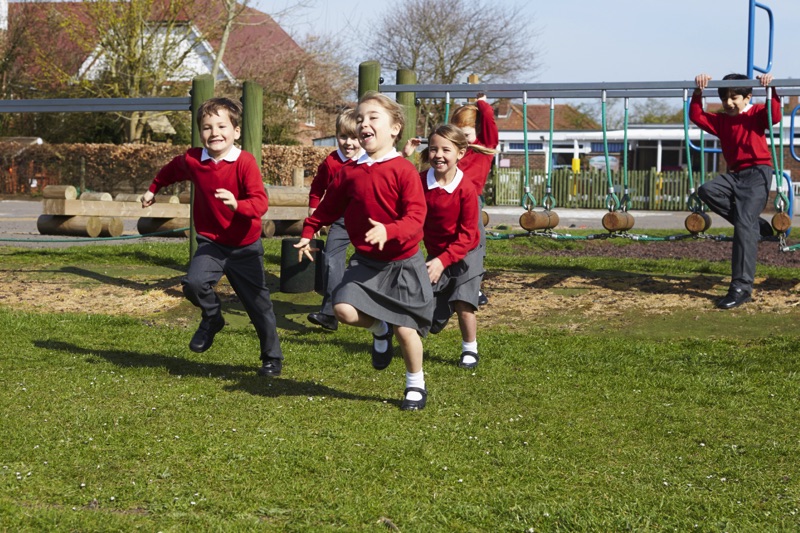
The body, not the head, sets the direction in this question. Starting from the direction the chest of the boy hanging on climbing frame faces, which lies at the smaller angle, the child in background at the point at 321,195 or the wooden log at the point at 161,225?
the child in background

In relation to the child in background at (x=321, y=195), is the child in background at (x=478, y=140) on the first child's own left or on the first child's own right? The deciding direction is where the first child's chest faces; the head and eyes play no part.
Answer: on the first child's own left

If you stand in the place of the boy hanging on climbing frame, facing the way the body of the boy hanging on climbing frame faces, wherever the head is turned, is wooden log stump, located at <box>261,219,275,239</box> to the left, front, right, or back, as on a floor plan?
right

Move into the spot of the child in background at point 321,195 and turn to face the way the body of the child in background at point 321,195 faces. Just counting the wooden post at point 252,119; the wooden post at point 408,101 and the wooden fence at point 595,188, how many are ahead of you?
0

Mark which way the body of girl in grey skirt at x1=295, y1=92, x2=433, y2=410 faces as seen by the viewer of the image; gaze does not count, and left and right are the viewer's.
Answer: facing the viewer and to the left of the viewer

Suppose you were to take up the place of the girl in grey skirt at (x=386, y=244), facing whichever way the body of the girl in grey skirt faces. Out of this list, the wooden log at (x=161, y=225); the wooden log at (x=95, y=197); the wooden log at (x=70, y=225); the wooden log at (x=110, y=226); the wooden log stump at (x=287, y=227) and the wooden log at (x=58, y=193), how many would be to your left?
0

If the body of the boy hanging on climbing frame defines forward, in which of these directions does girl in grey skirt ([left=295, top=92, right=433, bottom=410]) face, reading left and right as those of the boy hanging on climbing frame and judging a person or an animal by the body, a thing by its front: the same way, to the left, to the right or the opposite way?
the same way

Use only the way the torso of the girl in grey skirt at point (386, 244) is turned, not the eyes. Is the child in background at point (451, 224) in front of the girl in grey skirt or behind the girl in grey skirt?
behind

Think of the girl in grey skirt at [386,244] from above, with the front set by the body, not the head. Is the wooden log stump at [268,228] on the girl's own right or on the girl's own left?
on the girl's own right

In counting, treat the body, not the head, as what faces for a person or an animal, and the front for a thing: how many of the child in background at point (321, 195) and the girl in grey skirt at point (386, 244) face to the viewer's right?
0

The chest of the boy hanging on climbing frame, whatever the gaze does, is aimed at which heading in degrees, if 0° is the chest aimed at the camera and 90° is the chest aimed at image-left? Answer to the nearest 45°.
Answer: approximately 45°

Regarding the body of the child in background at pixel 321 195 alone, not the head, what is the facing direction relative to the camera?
toward the camera

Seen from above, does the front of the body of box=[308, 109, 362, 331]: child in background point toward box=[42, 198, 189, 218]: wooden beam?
no

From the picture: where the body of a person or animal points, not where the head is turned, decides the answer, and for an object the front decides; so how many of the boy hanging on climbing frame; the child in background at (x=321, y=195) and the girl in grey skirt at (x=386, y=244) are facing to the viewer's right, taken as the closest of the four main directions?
0
